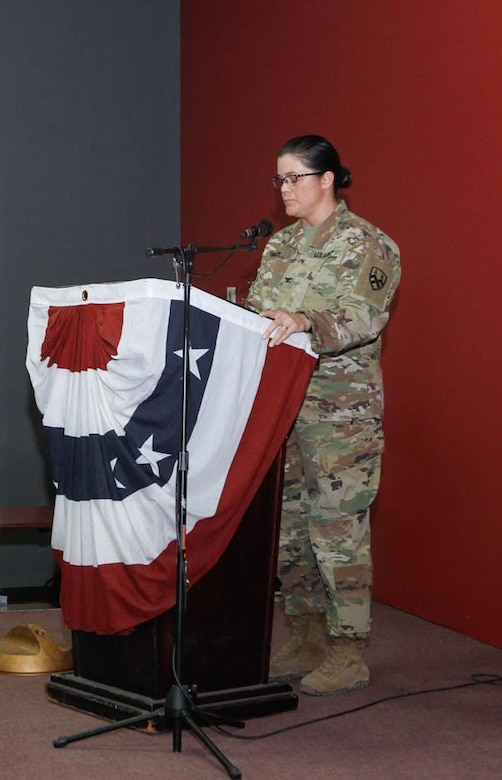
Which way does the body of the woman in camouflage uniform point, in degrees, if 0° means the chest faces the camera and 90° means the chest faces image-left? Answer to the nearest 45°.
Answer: approximately 45°

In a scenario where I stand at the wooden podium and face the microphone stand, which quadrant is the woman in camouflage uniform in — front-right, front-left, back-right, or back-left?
back-left

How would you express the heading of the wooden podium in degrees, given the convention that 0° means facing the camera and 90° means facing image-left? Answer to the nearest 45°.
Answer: approximately 45°
